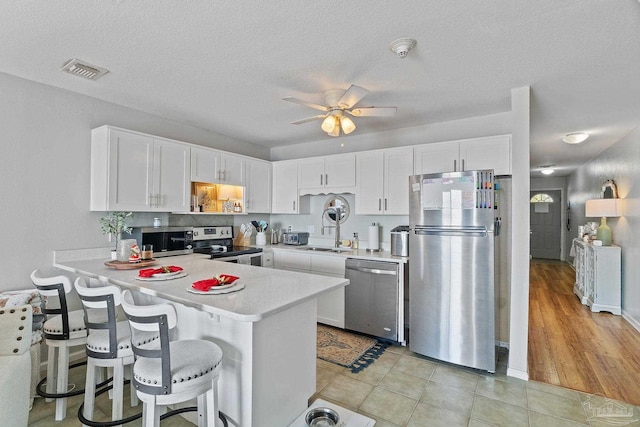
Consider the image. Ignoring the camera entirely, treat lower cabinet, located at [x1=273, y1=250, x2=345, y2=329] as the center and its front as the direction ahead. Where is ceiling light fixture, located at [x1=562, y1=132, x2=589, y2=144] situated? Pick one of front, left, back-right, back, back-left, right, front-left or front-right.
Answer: back-left

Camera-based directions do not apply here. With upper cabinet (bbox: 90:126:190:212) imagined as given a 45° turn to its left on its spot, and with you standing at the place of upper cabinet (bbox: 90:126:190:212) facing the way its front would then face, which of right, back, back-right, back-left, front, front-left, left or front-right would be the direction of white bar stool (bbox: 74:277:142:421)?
right

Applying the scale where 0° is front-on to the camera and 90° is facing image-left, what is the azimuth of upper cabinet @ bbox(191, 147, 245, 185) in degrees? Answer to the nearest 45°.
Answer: approximately 315°

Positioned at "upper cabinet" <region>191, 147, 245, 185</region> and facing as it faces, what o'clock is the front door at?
The front door is roughly at 10 o'clock from the upper cabinet.

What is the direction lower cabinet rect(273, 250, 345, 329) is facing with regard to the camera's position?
facing the viewer and to the left of the viewer

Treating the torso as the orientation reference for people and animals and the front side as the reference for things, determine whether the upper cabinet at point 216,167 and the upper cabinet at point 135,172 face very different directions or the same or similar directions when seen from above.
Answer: same or similar directions

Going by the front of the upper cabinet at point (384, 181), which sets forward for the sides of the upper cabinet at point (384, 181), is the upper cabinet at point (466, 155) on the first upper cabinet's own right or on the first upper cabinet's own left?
on the first upper cabinet's own left

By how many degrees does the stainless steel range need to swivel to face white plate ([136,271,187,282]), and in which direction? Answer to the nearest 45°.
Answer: approximately 45° to its right

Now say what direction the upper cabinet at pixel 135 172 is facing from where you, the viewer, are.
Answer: facing the viewer and to the right of the viewer

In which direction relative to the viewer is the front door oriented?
toward the camera

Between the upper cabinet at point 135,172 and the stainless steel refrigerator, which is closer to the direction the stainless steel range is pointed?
the stainless steel refrigerator

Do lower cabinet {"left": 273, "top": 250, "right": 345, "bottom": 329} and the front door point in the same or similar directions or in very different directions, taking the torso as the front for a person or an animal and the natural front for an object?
same or similar directions

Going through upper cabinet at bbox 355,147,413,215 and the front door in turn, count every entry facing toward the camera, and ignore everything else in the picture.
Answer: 2

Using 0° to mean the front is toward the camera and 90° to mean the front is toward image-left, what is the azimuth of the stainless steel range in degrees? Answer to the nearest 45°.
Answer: approximately 315°

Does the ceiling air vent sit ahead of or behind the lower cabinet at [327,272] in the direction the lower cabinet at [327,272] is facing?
ahead

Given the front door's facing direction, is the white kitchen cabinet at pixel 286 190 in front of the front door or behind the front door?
in front

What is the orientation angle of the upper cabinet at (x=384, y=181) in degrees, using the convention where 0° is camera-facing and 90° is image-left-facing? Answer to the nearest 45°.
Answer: approximately 0°

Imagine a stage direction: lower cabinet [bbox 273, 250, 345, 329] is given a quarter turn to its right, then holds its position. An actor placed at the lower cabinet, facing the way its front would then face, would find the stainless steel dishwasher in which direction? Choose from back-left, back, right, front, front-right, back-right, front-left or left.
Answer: back
